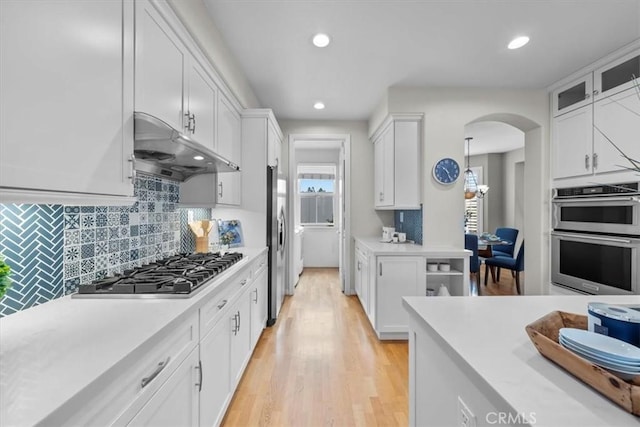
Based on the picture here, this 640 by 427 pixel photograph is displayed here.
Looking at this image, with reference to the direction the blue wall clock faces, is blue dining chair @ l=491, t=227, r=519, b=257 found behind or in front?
behind

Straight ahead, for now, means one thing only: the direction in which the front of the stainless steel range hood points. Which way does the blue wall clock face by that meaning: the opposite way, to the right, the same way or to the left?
to the right

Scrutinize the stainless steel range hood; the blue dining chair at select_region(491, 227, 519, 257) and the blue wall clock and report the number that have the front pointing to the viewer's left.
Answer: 1

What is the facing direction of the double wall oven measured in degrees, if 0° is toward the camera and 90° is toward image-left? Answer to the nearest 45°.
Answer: approximately 45°

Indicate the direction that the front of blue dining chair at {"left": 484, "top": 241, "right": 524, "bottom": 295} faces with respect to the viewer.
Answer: facing away from the viewer and to the left of the viewer

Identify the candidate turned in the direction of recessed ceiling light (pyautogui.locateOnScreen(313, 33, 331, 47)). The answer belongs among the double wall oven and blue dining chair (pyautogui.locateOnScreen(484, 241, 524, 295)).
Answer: the double wall oven

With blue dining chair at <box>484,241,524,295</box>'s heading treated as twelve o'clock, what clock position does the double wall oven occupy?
The double wall oven is roughly at 7 o'clock from the blue dining chair.

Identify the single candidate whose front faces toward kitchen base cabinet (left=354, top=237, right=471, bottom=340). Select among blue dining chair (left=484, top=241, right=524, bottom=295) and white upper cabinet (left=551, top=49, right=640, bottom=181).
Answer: the white upper cabinet

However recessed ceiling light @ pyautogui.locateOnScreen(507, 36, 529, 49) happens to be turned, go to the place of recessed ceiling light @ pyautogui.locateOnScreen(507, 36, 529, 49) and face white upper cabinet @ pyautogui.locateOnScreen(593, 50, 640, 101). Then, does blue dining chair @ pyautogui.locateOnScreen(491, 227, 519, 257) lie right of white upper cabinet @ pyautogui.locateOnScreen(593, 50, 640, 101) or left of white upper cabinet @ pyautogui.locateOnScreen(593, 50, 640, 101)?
left
